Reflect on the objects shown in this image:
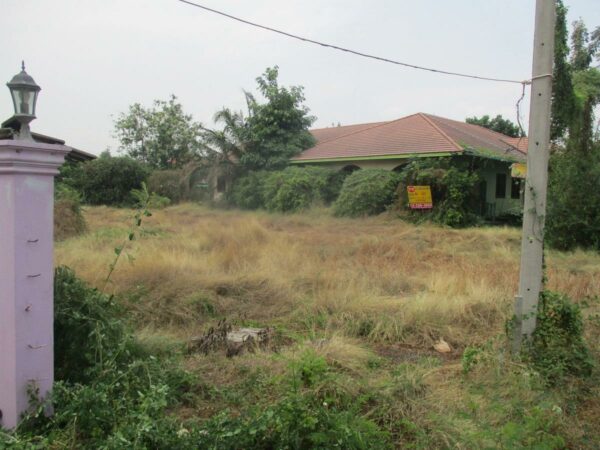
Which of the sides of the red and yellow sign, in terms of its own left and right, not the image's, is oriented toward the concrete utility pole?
front

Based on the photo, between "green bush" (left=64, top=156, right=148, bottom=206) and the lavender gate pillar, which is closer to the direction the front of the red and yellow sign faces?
the lavender gate pillar

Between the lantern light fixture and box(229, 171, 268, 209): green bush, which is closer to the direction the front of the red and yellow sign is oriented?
the lantern light fixture

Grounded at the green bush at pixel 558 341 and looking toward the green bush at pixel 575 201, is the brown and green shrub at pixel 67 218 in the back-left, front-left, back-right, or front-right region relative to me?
front-left

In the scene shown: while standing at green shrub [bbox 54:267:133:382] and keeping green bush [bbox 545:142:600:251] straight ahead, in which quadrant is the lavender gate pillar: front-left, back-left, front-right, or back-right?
back-right

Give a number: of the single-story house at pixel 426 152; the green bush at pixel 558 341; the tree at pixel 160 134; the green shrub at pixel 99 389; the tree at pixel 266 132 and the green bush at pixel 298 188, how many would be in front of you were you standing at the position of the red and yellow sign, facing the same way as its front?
2

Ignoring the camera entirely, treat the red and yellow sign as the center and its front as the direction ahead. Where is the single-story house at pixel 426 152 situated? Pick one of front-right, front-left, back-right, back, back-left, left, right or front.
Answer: back

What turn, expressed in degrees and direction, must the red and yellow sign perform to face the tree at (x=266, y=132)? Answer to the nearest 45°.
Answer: approximately 135° to its right

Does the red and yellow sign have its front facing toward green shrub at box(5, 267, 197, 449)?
yes

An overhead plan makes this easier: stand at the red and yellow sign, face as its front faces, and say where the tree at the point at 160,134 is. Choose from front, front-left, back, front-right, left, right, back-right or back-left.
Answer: back-right

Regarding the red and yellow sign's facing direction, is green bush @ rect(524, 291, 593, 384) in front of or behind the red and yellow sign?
in front

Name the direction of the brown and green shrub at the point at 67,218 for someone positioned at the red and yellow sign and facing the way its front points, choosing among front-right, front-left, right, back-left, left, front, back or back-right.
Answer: front-right

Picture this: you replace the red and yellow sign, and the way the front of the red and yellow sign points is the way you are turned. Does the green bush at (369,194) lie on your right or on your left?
on your right

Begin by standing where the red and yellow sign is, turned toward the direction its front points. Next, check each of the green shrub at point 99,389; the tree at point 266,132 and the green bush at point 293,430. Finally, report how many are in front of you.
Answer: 2

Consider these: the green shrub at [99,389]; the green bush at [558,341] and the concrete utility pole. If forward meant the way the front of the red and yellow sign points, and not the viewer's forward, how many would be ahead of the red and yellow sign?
3

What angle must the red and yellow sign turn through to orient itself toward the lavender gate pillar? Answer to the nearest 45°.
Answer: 0° — it already faces it

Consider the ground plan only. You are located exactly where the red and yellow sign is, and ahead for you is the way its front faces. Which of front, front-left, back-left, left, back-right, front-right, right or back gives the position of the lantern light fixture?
front

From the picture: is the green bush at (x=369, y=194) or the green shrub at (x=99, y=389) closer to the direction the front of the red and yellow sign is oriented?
the green shrub

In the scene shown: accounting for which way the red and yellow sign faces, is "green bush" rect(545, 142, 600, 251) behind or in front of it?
in front

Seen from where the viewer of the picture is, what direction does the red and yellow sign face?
facing the viewer

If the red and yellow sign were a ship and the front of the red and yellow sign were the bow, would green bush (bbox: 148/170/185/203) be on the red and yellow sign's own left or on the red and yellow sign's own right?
on the red and yellow sign's own right
